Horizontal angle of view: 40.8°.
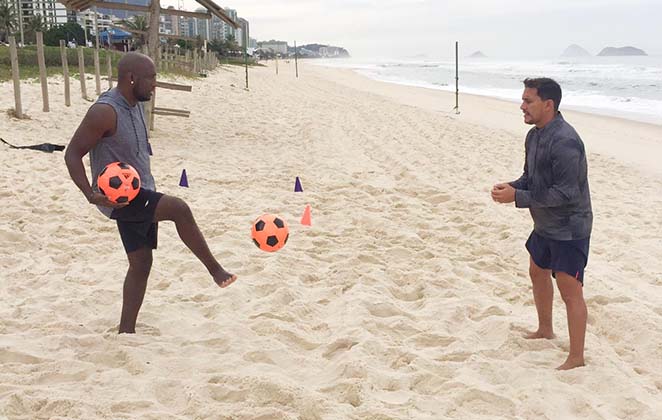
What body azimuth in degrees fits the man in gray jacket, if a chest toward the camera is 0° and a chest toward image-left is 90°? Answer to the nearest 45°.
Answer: approximately 90°

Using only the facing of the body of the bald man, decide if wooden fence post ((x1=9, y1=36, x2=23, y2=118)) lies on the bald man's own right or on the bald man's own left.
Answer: on the bald man's own left

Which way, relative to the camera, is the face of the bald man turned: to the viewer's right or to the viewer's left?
to the viewer's right

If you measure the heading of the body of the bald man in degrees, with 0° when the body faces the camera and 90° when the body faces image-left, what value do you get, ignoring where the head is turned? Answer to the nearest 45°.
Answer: approximately 270°

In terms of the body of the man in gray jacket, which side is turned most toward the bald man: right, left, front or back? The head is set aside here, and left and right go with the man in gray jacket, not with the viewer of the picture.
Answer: front

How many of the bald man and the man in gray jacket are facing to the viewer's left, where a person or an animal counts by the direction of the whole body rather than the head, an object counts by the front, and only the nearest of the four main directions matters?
1

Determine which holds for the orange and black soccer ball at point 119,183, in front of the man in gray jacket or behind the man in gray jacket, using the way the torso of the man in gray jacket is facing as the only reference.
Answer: in front

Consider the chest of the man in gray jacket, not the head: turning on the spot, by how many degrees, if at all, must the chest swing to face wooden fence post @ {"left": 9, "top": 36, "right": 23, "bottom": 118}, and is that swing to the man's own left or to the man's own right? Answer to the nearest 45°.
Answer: approximately 45° to the man's own right

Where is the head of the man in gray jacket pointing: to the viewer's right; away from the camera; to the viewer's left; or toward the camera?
to the viewer's left

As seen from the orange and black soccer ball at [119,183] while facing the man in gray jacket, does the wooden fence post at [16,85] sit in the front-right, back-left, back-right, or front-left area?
back-left
